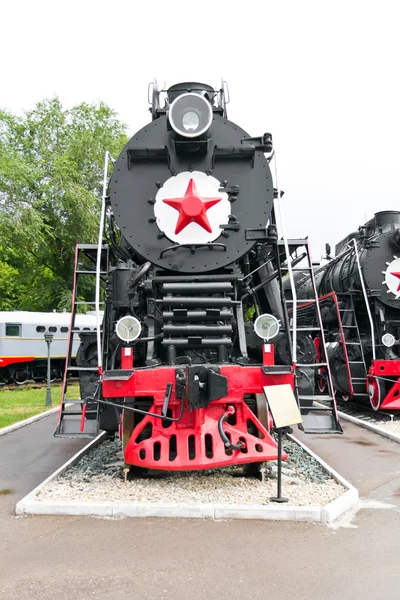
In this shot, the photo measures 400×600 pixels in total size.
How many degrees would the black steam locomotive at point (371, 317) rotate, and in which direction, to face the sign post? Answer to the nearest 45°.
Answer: approximately 45° to its right

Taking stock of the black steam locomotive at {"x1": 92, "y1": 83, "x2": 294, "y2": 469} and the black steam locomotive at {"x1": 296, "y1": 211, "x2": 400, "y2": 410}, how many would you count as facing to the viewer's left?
0

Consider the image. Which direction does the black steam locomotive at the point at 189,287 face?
toward the camera

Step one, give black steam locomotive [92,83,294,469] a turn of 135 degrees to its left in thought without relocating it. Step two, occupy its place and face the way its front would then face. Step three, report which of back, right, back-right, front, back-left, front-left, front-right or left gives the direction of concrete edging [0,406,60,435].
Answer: left

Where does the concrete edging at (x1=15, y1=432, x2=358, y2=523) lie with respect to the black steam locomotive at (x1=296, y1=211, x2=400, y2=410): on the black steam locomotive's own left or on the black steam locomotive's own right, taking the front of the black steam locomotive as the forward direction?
on the black steam locomotive's own right

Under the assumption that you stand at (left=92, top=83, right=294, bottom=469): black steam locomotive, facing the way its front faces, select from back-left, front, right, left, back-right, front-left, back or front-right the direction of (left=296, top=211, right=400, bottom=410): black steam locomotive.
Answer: back-left

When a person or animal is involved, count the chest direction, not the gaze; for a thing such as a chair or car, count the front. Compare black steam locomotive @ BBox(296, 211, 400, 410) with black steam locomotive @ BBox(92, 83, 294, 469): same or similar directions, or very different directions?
same or similar directions

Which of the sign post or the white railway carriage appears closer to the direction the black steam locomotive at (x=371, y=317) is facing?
the sign post
